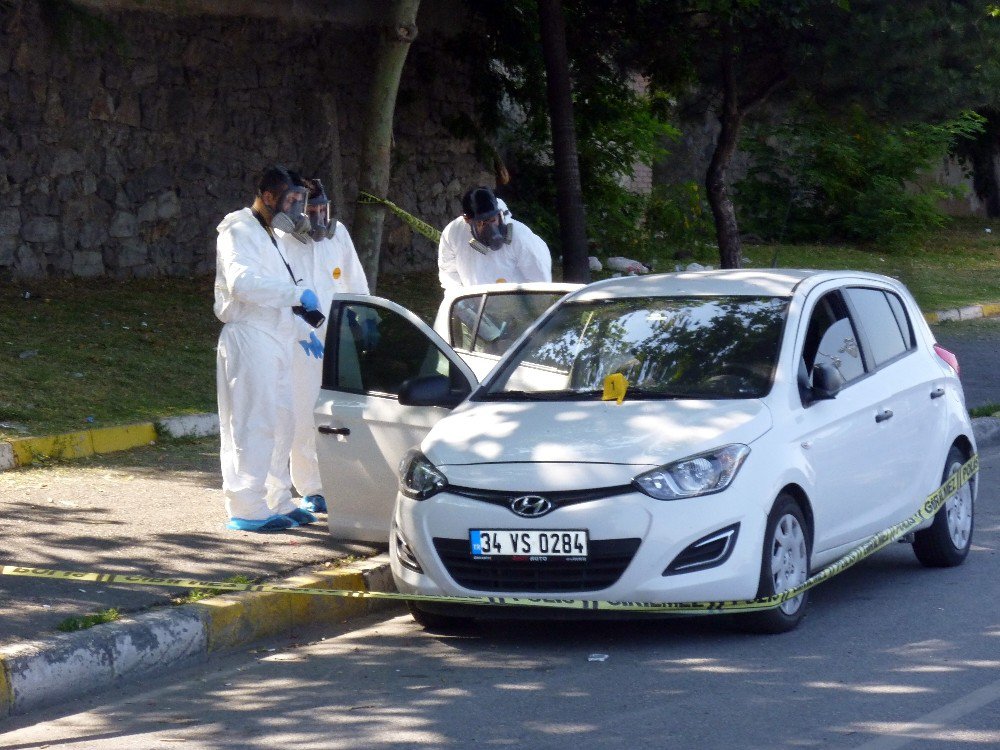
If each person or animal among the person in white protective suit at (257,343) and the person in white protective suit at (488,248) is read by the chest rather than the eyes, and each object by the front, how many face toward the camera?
1

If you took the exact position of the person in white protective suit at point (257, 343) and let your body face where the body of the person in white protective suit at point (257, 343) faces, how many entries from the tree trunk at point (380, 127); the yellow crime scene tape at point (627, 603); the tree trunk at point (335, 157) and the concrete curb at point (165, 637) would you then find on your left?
2

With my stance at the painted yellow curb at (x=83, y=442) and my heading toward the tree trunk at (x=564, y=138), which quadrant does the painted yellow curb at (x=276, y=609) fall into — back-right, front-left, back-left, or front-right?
back-right

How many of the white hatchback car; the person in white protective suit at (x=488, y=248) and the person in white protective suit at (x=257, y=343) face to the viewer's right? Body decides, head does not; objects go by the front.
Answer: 1

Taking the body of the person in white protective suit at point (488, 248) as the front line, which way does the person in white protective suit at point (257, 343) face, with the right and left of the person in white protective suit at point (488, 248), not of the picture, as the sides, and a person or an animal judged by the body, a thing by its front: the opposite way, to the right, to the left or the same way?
to the left

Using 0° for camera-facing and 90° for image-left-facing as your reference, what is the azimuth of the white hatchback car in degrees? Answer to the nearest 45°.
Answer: approximately 45°

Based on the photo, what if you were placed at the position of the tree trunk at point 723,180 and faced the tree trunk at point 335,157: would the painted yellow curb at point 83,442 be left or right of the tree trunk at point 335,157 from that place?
left

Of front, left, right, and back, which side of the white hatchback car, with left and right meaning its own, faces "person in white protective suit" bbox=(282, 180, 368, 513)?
right

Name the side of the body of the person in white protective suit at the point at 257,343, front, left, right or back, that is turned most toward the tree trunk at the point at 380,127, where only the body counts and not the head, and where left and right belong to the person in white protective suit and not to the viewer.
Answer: left

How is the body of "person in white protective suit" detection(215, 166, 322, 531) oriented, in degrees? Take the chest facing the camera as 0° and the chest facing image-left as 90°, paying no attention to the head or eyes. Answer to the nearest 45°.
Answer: approximately 270°

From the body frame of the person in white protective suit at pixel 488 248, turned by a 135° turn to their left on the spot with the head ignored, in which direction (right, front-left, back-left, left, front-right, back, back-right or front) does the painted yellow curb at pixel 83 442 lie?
back-left

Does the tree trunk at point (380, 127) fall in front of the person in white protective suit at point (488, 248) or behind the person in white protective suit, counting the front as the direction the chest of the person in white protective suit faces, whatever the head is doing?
behind

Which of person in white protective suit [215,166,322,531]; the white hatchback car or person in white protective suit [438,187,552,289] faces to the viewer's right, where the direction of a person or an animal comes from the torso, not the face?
person in white protective suit [215,166,322,531]

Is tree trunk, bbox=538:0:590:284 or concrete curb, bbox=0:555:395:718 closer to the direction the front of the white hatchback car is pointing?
the concrete curb

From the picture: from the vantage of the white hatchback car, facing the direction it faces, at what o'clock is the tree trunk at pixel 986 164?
The tree trunk is roughly at 5 o'clock from the white hatchback car.

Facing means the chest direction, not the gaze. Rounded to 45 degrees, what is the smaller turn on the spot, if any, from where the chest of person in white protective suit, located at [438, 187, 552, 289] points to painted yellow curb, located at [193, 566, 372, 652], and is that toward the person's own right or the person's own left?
0° — they already face it

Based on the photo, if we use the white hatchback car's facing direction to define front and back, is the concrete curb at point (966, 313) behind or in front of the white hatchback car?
behind

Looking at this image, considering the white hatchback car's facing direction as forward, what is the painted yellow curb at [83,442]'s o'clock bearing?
The painted yellow curb is roughly at 3 o'clock from the white hatchback car.
